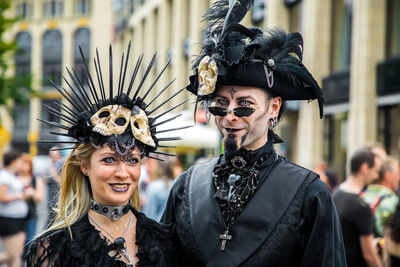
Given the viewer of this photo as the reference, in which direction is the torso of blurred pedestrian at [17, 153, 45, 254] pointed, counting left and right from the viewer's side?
facing the viewer and to the left of the viewer

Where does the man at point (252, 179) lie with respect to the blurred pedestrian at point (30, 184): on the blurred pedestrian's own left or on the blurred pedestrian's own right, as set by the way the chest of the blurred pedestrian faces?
on the blurred pedestrian's own left

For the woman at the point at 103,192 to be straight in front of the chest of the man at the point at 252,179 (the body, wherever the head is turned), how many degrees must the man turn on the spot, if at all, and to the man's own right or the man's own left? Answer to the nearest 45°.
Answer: approximately 45° to the man's own right

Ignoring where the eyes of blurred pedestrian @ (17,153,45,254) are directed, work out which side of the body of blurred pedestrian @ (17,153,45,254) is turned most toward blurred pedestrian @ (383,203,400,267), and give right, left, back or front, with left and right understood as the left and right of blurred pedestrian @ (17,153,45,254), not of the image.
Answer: left
